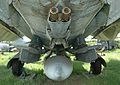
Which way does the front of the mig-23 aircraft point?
toward the camera
